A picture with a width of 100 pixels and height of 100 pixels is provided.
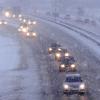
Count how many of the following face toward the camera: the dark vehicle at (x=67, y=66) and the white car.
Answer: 2

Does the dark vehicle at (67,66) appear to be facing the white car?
yes

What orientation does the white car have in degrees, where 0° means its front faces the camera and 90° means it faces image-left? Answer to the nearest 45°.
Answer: approximately 0°

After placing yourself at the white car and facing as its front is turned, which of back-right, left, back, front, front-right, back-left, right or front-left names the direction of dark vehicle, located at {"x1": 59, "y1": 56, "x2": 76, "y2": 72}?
back

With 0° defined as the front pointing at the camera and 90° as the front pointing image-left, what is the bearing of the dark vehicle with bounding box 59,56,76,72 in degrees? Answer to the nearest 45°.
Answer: approximately 0°
